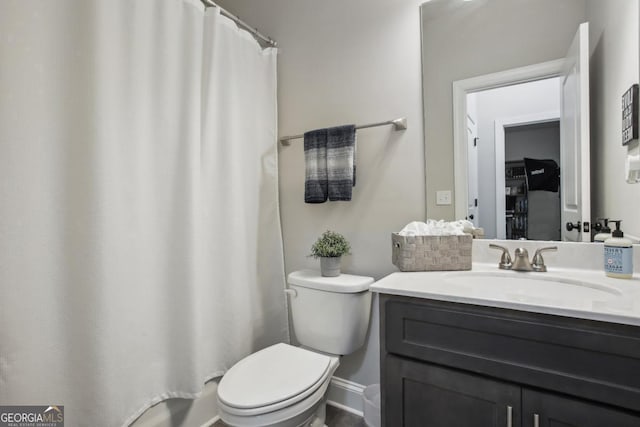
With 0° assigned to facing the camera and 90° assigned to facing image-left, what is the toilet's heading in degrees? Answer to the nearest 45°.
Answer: approximately 45°

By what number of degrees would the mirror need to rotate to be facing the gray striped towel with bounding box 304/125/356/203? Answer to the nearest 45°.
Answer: approximately 90° to its right

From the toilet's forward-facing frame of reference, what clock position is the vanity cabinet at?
The vanity cabinet is roughly at 9 o'clock from the toilet.

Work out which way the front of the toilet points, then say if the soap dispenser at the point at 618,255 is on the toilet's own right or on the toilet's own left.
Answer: on the toilet's own left

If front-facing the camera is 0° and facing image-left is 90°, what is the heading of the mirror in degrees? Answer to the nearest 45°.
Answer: approximately 0°

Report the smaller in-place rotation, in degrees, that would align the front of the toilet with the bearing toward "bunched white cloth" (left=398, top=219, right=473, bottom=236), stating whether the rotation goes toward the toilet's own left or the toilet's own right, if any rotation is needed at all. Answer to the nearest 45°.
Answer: approximately 135° to the toilet's own left
